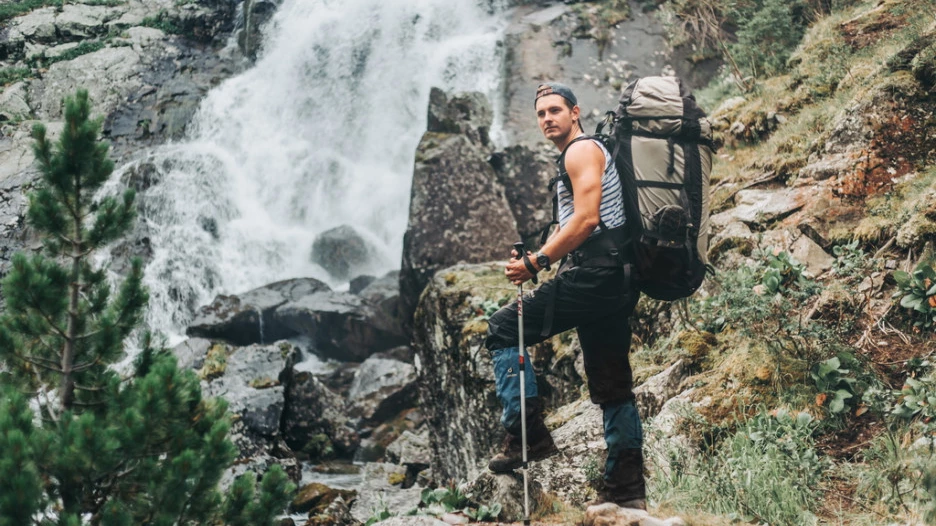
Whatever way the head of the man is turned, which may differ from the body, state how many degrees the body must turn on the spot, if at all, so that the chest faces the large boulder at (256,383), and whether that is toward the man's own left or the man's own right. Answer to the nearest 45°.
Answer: approximately 45° to the man's own right

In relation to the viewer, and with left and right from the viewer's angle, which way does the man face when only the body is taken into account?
facing to the left of the viewer

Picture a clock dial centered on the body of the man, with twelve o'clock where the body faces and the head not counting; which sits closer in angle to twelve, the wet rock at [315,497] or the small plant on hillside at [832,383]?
the wet rock

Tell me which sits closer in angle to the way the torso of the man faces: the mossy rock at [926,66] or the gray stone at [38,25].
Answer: the gray stone

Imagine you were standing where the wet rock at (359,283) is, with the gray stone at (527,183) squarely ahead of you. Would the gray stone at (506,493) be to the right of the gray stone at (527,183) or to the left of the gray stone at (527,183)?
right
